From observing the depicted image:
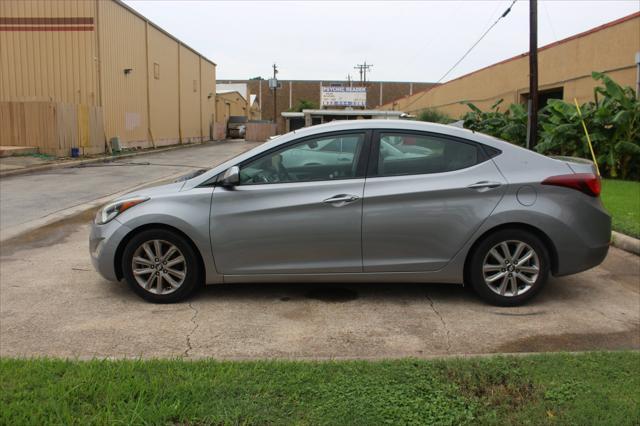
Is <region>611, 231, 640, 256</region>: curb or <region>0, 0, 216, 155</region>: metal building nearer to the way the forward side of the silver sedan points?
the metal building

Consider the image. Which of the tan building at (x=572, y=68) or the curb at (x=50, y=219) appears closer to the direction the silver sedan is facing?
the curb

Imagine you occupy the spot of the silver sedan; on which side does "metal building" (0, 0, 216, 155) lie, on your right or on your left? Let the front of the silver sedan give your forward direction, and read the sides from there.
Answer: on your right

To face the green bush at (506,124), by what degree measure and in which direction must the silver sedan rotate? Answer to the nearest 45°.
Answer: approximately 90° to its right

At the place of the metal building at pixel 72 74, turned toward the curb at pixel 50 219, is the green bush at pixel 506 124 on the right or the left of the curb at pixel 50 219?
left

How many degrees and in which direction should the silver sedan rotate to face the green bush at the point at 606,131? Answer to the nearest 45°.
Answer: approximately 135° to its right

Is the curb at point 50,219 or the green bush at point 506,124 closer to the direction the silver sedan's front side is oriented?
the curb

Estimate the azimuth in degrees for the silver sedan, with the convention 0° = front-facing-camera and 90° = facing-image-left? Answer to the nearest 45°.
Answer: approximately 90°

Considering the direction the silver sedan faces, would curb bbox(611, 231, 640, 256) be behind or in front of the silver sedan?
behind

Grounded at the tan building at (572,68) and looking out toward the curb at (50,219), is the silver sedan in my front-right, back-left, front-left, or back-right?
front-left
